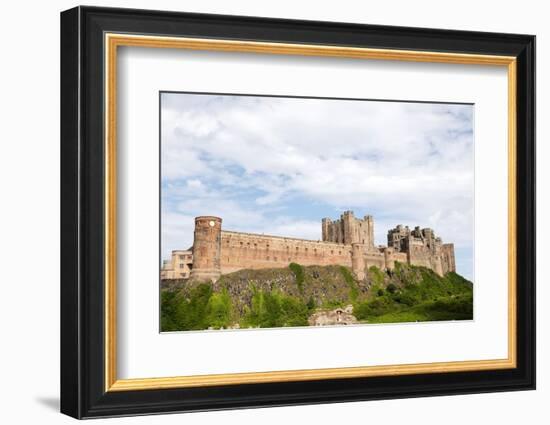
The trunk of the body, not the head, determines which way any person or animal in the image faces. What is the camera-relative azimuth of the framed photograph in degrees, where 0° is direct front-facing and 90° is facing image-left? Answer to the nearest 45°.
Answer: approximately 315°
